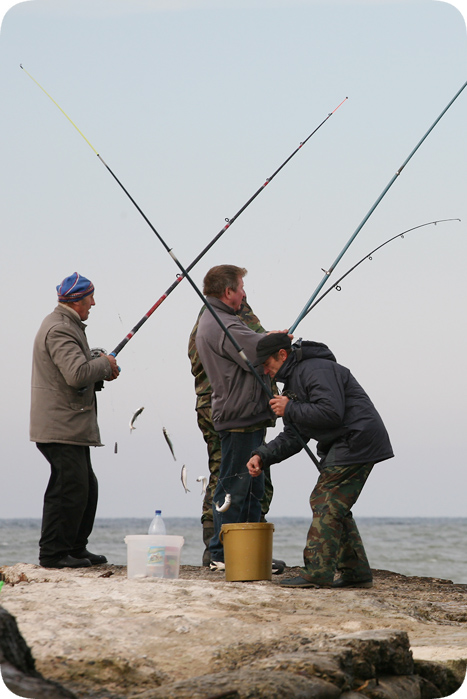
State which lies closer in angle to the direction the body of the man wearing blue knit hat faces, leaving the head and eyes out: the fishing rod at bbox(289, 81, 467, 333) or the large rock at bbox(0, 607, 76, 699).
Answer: the fishing rod

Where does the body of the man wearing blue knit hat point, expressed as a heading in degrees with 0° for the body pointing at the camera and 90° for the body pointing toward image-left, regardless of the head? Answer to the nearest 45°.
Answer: approximately 270°

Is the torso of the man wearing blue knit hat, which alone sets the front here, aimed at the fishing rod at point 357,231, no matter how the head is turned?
yes

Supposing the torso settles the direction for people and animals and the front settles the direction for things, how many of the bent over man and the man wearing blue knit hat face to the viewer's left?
1

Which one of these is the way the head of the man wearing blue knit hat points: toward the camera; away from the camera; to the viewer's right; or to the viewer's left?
to the viewer's right

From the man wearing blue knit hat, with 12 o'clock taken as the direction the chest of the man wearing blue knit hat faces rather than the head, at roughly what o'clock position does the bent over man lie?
The bent over man is roughly at 1 o'clock from the man wearing blue knit hat.

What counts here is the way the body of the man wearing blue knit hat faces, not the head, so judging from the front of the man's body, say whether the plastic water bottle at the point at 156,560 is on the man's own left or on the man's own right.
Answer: on the man's own right

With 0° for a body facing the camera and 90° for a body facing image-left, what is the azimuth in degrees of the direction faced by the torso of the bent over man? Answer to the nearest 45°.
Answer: approximately 90°

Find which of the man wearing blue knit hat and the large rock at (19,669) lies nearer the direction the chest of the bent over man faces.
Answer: the man wearing blue knit hat

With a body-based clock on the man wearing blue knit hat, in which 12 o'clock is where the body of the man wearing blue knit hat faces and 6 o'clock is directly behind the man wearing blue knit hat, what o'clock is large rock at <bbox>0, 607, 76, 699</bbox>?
The large rock is roughly at 3 o'clock from the man wearing blue knit hat.

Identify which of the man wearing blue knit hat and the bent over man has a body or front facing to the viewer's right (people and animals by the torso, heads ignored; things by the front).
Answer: the man wearing blue knit hat

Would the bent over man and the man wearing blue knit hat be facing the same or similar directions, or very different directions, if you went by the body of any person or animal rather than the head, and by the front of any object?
very different directions

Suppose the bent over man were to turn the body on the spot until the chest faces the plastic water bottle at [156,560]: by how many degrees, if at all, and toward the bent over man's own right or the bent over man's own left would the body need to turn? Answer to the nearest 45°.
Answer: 0° — they already face it

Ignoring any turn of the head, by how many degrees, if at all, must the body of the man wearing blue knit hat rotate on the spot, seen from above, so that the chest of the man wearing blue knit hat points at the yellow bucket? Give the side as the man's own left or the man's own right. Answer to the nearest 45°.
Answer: approximately 45° to the man's own right

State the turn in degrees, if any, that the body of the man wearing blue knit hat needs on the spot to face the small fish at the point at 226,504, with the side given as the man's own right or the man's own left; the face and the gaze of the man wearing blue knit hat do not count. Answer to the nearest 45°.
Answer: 0° — they already face it
